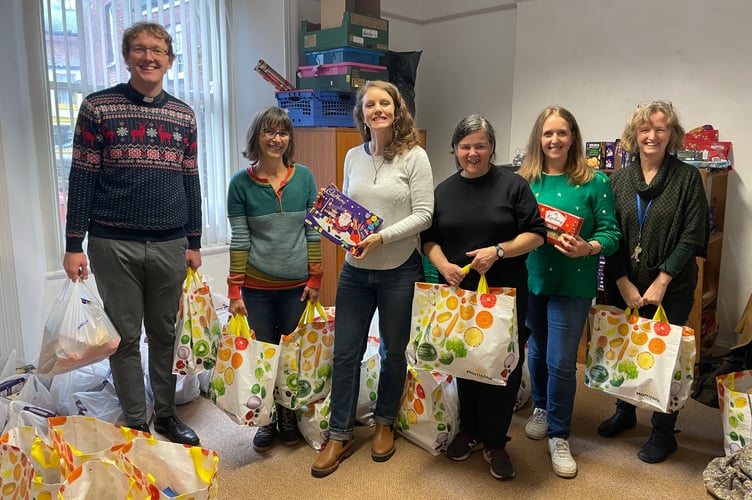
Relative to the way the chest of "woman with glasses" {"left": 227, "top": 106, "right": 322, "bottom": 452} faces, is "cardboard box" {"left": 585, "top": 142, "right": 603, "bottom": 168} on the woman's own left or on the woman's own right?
on the woman's own left

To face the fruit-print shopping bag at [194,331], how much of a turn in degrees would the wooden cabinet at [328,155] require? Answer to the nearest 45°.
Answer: approximately 45° to its right

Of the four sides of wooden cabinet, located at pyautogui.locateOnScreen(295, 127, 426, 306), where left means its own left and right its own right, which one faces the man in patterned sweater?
right

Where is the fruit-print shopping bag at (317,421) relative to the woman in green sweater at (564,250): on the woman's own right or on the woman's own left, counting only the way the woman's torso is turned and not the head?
on the woman's own right

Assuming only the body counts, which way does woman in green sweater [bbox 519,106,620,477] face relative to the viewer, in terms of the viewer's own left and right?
facing the viewer

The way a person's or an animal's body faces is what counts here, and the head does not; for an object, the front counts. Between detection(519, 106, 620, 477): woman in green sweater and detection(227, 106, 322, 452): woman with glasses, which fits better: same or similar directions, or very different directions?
same or similar directions

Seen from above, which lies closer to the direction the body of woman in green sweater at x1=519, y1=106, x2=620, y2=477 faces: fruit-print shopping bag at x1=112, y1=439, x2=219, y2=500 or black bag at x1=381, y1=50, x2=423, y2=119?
the fruit-print shopping bag

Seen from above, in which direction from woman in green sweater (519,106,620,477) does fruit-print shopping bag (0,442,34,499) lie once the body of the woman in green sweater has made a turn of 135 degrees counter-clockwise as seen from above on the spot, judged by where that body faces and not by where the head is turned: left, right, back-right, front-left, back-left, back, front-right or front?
back

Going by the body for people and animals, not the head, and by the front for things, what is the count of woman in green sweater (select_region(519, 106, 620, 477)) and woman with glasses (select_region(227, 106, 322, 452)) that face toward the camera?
2

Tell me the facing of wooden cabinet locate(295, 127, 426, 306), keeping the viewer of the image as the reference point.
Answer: facing the viewer and to the right of the viewer
